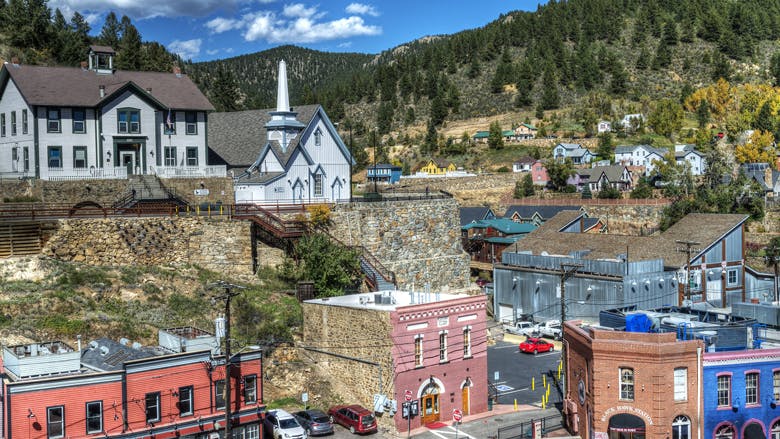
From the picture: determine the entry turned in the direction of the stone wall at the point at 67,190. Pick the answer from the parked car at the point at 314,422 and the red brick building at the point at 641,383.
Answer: the parked car

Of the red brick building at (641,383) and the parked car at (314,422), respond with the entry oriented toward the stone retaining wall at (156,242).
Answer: the parked car

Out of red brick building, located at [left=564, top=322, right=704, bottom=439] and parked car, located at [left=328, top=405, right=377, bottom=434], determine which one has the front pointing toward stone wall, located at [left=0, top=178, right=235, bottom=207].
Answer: the parked car

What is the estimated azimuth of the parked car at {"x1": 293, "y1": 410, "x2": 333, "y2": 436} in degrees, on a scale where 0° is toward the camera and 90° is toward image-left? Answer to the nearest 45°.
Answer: approximately 135°

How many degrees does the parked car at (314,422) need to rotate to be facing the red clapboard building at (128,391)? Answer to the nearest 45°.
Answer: approximately 90° to its left

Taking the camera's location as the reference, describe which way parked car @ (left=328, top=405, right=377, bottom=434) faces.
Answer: facing away from the viewer and to the left of the viewer

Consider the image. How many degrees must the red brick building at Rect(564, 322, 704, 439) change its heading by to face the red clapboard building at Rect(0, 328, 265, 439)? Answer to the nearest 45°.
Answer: approximately 45° to its right

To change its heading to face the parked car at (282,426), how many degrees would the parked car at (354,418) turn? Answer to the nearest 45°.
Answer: approximately 90° to its left
